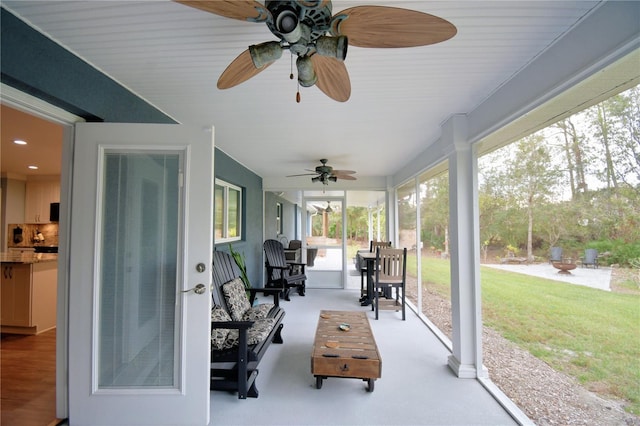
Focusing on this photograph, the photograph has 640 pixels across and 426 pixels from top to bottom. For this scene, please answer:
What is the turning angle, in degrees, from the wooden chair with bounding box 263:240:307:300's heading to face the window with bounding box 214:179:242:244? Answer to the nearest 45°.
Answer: approximately 90° to its right

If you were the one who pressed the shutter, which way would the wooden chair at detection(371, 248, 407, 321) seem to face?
facing away from the viewer

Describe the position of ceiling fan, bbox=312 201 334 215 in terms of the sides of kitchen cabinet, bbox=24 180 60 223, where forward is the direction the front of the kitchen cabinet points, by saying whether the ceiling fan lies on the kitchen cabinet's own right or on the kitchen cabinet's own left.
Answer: on the kitchen cabinet's own left

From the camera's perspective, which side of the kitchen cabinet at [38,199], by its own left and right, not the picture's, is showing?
front

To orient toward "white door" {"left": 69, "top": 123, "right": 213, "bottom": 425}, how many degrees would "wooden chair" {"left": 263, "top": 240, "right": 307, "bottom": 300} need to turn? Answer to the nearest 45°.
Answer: approximately 45° to its right

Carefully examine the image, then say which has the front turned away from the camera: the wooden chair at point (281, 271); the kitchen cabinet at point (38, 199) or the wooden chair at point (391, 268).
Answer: the wooden chair at point (391, 268)

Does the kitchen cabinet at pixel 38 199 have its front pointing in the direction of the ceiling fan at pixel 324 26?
yes

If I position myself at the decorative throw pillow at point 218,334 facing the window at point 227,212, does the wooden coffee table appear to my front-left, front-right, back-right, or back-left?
back-right

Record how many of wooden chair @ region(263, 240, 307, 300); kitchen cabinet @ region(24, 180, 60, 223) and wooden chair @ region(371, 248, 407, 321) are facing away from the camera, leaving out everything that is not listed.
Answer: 1

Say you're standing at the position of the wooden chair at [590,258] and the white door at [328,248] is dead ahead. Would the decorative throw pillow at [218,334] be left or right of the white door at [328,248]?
left
